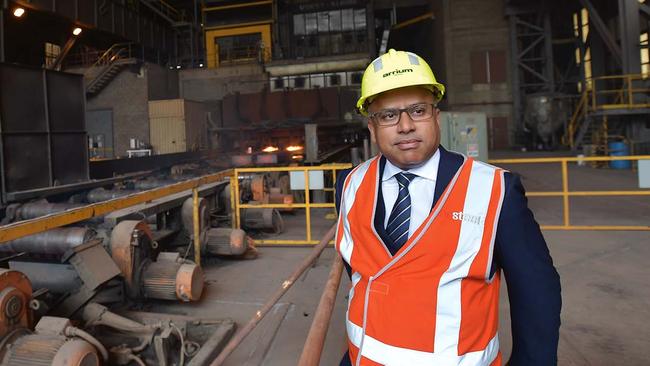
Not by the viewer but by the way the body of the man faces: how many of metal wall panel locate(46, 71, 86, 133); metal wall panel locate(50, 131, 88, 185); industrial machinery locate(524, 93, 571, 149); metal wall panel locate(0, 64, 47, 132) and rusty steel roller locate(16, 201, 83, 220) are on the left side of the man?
0

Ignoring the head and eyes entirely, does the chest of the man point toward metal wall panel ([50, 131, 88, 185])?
no

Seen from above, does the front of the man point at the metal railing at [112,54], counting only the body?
no

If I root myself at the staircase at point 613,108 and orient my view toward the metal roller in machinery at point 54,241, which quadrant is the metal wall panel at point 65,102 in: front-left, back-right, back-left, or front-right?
front-right

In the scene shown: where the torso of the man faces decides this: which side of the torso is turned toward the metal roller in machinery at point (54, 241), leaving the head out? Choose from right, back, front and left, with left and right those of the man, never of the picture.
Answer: right

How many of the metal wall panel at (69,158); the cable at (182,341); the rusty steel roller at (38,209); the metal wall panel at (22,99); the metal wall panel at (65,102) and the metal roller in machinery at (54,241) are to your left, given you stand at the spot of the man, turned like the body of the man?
0

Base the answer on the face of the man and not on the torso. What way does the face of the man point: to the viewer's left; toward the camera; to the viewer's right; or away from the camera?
toward the camera

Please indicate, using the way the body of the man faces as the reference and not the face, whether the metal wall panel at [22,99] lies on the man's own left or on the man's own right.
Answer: on the man's own right

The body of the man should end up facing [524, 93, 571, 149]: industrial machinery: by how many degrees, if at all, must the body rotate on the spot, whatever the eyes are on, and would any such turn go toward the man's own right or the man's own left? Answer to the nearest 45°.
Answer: approximately 135° to the man's own right

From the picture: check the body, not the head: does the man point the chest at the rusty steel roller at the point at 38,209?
no

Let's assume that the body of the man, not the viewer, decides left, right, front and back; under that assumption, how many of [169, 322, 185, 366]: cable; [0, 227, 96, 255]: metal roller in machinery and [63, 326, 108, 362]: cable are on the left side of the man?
0

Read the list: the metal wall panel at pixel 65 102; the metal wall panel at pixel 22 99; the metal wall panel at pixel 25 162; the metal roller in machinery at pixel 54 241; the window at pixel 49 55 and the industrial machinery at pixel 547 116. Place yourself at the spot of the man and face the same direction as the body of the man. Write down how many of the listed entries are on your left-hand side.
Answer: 0
